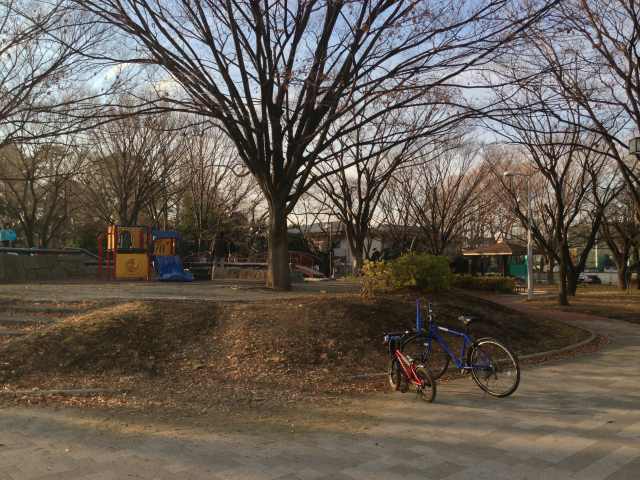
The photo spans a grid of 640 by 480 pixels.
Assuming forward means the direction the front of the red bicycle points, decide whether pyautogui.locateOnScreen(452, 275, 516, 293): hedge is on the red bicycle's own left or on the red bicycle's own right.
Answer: on the red bicycle's own right

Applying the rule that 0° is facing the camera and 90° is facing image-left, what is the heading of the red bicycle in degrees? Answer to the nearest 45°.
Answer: approximately 135°

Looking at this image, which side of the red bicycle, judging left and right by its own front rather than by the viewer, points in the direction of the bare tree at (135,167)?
front

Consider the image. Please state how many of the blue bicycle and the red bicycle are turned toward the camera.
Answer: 0

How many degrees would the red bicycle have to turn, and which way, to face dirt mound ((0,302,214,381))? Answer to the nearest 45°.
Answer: approximately 45° to its left

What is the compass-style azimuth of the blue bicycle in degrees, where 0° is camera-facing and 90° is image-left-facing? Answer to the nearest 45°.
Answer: approximately 135°

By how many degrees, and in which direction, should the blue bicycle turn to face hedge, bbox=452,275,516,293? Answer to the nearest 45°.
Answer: approximately 45° to its right

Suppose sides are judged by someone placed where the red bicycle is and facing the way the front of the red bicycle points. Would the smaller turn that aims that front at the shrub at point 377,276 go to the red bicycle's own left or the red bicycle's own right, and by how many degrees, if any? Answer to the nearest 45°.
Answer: approximately 45° to the red bicycle's own right

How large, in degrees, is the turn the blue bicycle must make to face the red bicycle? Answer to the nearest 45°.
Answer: approximately 45° to its left

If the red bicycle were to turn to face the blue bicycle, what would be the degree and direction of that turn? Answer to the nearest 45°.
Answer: approximately 135° to its right
